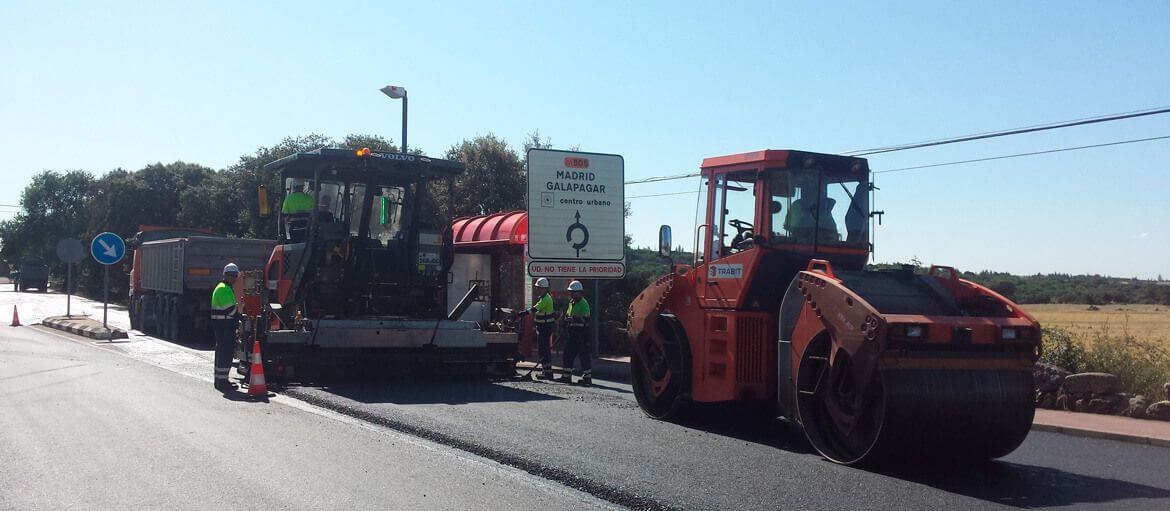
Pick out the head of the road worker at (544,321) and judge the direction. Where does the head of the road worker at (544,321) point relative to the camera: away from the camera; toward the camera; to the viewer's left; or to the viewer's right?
to the viewer's left

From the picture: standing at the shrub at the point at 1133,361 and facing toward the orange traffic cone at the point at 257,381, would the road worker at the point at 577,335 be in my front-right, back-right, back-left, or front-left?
front-right

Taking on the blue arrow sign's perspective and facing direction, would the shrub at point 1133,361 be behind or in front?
in front

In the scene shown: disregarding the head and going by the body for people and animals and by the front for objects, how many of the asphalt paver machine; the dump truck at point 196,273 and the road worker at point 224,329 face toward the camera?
0

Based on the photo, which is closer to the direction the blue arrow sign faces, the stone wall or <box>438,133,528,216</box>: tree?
the stone wall

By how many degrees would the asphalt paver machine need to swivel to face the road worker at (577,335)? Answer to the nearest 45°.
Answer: approximately 135° to its right

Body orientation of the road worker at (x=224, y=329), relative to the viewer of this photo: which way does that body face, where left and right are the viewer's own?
facing to the right of the viewer

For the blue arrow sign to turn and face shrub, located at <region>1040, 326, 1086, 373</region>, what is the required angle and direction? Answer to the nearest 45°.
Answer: approximately 45° to its left

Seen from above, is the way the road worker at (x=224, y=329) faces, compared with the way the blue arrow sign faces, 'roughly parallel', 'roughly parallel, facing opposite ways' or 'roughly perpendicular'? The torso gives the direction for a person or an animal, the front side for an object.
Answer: roughly perpendicular

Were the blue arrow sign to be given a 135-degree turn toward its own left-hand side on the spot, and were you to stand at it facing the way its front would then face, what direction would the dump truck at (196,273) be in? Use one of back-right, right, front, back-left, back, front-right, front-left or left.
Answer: right

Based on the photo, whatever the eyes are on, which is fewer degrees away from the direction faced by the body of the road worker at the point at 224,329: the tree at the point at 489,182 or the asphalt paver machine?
the asphalt paver machine

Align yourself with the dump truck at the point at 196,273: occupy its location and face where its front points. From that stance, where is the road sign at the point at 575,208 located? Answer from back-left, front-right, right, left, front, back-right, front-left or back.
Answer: back

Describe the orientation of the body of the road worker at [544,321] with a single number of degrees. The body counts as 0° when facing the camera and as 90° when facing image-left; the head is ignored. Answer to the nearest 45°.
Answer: approximately 90°

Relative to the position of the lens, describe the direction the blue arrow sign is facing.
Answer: facing the viewer
